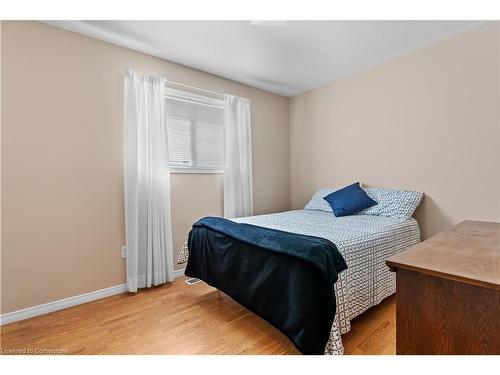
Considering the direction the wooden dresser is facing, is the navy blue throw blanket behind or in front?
in front

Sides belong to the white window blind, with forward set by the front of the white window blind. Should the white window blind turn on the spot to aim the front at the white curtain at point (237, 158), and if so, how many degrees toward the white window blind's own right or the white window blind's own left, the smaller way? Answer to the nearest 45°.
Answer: approximately 45° to the white window blind's own left

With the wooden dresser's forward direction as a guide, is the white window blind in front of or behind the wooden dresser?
in front

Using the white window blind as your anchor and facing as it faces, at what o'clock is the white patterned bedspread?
The white patterned bedspread is roughly at 12 o'clock from the white window blind.

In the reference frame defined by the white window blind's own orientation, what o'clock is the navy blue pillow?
The navy blue pillow is roughly at 11 o'clock from the white window blind.

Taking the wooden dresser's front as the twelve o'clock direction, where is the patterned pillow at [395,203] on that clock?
The patterned pillow is roughly at 1 o'clock from the wooden dresser.

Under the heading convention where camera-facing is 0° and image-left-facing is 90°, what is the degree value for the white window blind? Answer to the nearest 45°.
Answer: approximately 315°

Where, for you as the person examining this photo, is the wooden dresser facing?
facing away from the viewer and to the left of the viewer
